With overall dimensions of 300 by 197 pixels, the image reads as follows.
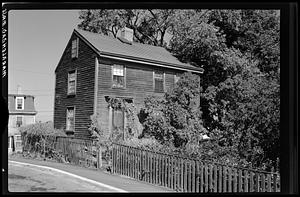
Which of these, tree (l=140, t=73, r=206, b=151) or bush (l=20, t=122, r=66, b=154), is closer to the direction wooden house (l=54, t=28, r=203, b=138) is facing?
the tree

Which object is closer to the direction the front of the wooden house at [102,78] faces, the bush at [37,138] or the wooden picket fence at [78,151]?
the wooden picket fence

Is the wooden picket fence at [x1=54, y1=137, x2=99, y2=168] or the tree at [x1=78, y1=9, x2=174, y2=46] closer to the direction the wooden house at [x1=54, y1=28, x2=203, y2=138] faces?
the wooden picket fence

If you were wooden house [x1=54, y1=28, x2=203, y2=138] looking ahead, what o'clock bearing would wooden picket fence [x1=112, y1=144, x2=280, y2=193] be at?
The wooden picket fence is roughly at 1 o'clock from the wooden house.

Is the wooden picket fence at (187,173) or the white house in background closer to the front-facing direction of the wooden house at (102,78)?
the wooden picket fence

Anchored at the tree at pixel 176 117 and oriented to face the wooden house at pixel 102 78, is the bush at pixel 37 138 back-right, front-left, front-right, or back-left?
front-left

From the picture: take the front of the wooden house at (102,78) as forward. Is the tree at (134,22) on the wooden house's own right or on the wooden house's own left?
on the wooden house's own left

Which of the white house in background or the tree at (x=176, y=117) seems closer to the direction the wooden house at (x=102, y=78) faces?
the tree

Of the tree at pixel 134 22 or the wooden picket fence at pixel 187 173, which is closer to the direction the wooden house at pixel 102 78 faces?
the wooden picket fence

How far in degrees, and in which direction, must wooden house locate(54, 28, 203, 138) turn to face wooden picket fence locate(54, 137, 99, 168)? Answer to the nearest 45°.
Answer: approximately 45° to its right

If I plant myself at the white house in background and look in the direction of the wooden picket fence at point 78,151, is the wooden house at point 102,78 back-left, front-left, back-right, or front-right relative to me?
front-left

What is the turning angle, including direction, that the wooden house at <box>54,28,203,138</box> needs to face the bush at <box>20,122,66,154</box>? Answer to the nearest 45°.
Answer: approximately 90° to its right

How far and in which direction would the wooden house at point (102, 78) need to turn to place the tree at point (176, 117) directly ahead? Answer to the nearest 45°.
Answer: approximately 45° to its left

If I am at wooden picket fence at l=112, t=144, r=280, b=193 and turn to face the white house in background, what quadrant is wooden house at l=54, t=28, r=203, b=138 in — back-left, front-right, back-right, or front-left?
front-right

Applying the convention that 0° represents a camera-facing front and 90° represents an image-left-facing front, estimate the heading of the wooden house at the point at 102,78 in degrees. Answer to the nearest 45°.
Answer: approximately 315°
